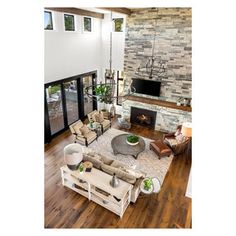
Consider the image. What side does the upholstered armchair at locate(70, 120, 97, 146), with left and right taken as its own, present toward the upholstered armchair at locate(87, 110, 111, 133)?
left

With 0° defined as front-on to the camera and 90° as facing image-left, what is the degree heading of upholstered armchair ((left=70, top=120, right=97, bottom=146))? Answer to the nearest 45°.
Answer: approximately 315°

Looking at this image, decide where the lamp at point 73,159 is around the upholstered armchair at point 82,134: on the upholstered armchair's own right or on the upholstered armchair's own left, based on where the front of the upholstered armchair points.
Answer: on the upholstered armchair's own right

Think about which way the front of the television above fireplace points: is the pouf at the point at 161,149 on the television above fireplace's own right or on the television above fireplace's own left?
on the television above fireplace's own left

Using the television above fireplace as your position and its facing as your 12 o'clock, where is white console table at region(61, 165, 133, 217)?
The white console table is roughly at 11 o'clock from the television above fireplace.

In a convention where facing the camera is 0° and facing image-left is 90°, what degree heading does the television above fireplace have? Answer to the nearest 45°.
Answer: approximately 45°
